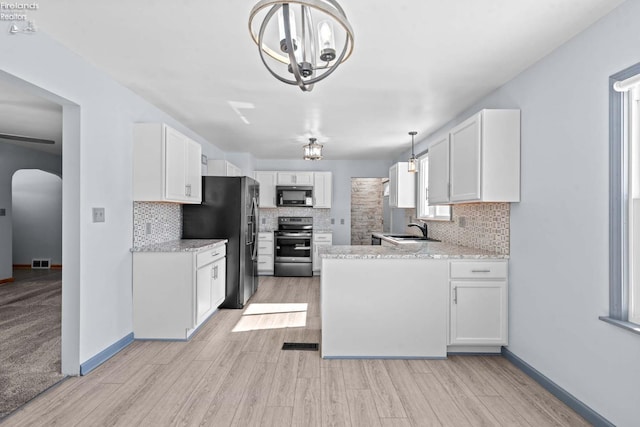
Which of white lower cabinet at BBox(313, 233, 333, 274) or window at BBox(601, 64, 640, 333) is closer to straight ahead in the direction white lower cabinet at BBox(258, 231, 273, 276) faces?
the window

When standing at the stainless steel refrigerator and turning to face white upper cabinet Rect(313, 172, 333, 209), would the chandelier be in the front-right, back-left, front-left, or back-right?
back-right

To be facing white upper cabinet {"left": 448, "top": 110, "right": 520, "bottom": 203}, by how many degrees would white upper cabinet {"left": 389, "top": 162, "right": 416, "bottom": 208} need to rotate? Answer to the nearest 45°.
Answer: approximately 90° to its left

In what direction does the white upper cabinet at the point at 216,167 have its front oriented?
to the viewer's right

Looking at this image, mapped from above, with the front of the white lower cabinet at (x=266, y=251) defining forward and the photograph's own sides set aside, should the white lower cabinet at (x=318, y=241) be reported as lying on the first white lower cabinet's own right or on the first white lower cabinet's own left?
on the first white lower cabinet's own left

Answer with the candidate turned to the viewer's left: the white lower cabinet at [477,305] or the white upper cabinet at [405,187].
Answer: the white upper cabinet

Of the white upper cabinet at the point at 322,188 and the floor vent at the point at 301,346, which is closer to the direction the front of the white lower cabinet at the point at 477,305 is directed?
the floor vent

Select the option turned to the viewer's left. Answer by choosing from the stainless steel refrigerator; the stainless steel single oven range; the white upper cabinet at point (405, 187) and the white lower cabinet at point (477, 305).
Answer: the white upper cabinet

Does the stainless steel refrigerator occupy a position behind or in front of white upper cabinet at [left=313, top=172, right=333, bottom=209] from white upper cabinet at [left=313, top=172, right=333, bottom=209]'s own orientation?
in front

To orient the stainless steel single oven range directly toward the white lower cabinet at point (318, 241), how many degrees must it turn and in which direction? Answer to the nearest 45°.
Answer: approximately 90° to its left

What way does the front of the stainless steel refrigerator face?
to the viewer's right
